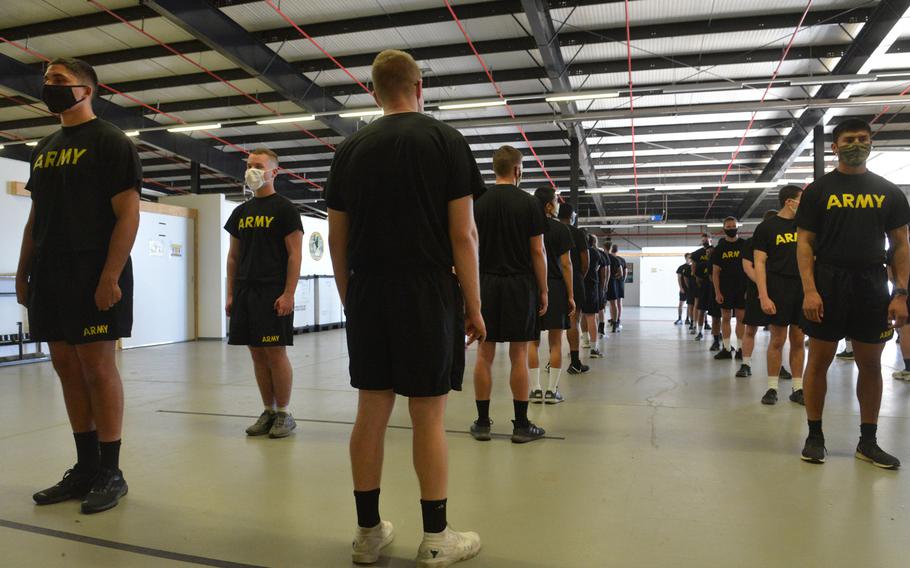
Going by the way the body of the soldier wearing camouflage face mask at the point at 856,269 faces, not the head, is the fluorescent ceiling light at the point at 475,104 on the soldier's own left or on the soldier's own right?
on the soldier's own right

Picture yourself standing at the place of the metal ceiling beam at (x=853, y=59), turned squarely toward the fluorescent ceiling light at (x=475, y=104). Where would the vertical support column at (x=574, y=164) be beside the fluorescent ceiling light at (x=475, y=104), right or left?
right
